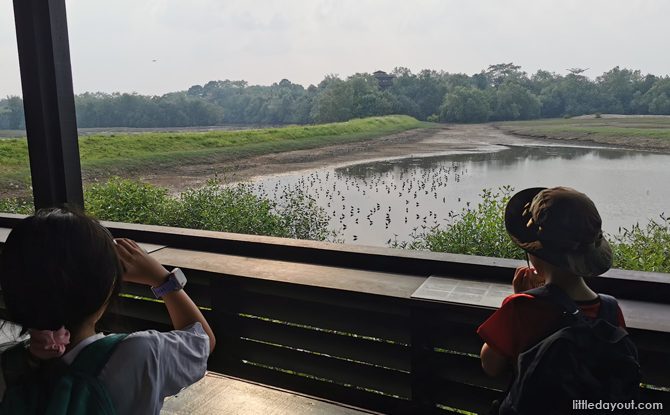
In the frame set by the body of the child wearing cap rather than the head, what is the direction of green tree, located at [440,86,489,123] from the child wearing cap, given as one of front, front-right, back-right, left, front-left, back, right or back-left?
front-right

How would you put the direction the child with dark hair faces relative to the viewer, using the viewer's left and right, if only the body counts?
facing away from the viewer and to the right of the viewer

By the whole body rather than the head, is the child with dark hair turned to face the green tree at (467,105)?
yes

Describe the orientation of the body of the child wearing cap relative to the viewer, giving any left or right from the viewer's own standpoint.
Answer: facing away from the viewer and to the left of the viewer

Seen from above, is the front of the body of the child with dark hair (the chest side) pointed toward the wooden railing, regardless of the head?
yes

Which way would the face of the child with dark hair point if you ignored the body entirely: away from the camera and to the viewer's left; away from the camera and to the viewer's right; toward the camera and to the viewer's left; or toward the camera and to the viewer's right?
away from the camera and to the viewer's right

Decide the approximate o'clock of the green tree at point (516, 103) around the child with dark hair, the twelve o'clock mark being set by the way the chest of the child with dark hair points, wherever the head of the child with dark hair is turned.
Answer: The green tree is roughly at 12 o'clock from the child with dark hair.

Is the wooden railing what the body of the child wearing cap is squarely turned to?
yes

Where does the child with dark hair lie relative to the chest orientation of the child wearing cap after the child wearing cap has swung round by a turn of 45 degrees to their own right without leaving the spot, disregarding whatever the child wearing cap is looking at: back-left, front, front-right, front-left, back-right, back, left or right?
back-left
